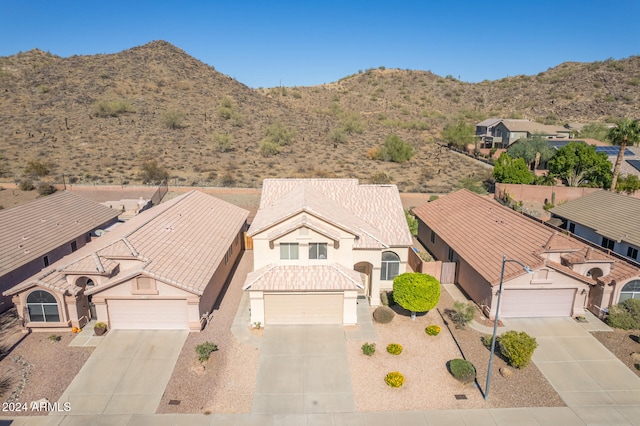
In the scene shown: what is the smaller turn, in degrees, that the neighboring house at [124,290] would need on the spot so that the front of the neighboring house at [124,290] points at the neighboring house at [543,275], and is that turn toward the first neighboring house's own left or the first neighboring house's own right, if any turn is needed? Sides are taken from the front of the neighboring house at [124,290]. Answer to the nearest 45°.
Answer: approximately 45° to the first neighboring house's own left

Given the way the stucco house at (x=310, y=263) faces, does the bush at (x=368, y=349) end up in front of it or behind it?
in front

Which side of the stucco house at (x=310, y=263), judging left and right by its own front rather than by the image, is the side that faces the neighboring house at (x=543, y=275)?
left

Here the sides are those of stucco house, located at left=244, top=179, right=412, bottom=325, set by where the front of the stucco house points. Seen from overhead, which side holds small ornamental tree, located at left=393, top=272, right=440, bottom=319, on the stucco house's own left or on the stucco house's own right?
on the stucco house's own left

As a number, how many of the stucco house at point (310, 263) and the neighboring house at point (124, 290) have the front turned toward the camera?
2

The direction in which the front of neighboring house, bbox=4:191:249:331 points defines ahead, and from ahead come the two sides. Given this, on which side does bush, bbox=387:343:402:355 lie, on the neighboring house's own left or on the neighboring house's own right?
on the neighboring house's own left

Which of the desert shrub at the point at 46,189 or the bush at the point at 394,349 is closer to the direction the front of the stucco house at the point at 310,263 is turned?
the bush

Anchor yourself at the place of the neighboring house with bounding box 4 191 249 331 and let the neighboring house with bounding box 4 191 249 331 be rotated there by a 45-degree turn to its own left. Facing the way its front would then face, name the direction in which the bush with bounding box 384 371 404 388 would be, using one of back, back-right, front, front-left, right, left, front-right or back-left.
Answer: front

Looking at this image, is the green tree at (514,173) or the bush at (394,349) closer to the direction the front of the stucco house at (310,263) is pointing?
the bush

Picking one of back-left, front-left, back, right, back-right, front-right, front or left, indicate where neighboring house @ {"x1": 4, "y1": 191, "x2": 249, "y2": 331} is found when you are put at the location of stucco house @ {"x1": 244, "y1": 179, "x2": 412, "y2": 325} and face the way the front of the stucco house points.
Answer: right

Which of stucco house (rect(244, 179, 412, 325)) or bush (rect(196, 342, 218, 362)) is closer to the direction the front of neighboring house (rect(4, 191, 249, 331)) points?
the bush
